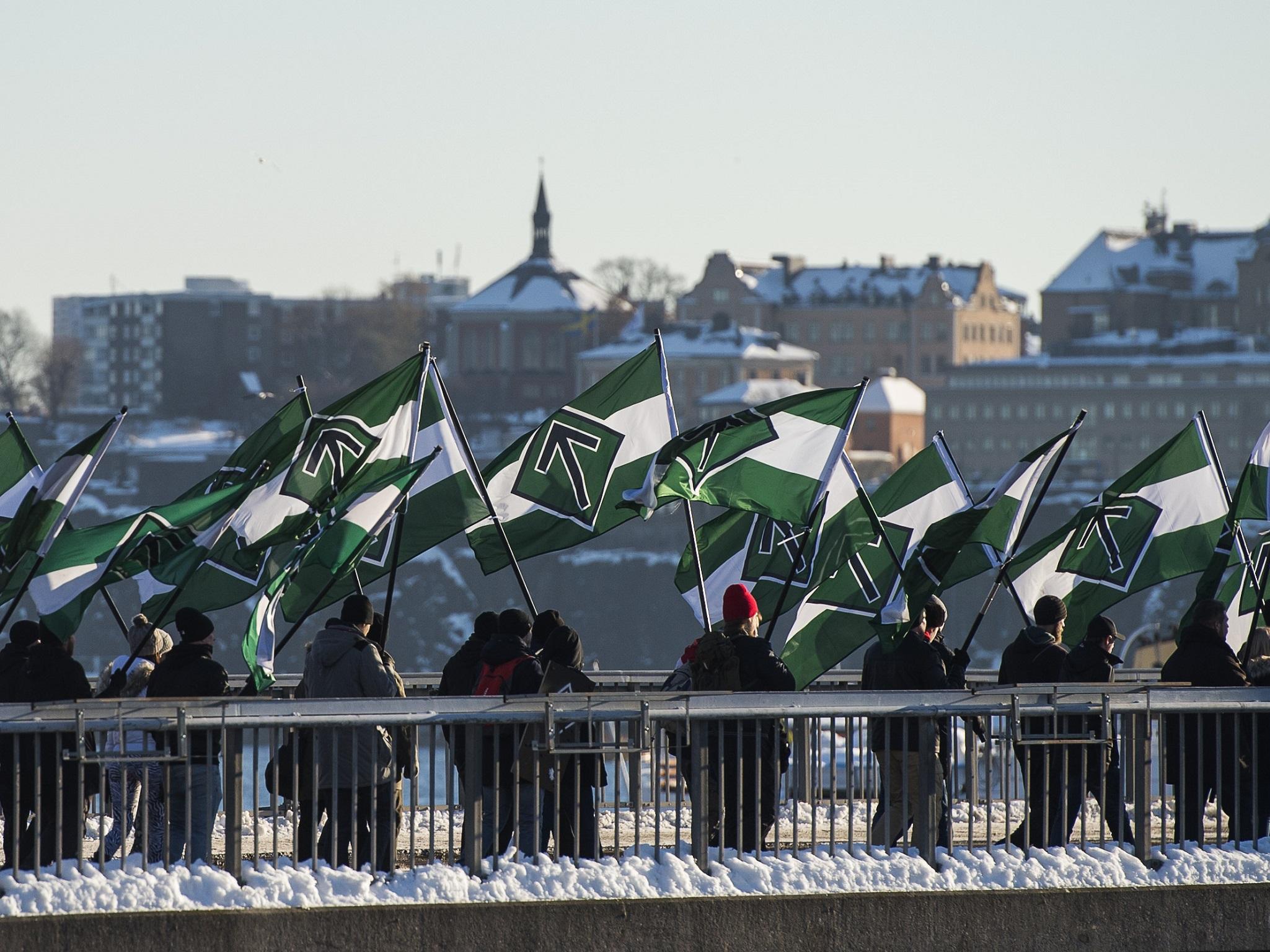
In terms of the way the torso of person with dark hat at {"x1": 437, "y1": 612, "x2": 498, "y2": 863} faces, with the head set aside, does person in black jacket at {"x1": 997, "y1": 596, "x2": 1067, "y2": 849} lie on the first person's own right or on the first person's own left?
on the first person's own right

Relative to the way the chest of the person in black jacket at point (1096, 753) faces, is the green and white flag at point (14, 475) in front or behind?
behind

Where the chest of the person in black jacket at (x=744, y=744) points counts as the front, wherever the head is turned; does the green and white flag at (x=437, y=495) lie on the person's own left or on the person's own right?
on the person's own left

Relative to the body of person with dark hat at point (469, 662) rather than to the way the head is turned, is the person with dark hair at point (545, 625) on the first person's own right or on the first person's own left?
on the first person's own right

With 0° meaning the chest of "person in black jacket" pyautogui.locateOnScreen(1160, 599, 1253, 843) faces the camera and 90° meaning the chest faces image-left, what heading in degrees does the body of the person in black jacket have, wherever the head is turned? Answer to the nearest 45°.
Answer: approximately 225°

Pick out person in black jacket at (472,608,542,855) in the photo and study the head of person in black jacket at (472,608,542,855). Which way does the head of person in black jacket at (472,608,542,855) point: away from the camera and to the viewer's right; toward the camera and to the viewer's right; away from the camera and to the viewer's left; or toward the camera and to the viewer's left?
away from the camera and to the viewer's right

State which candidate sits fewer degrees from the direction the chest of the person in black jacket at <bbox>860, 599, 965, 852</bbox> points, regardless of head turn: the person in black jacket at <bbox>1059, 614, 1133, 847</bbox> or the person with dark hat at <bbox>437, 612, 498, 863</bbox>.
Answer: the person in black jacket

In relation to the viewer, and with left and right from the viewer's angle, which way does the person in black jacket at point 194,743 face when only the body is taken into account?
facing away from the viewer and to the right of the viewer
